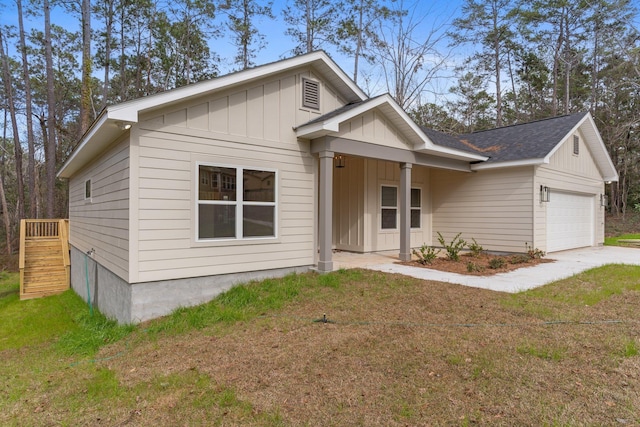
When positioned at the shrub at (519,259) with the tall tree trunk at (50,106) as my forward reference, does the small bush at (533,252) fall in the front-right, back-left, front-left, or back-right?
back-right

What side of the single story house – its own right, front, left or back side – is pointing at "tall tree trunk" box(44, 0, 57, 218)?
back

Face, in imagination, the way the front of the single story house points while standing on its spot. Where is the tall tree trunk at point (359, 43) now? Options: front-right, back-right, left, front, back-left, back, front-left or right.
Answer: back-left

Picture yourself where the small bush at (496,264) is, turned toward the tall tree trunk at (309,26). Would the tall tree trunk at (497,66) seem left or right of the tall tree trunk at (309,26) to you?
right

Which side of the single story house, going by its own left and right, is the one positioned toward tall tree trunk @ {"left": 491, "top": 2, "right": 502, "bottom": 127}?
left

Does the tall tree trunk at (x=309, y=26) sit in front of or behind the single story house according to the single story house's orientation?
behind

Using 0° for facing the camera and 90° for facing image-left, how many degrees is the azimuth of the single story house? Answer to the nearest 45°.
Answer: approximately 315°

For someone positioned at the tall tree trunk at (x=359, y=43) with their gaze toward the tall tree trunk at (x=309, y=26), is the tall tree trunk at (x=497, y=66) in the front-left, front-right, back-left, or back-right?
back-right

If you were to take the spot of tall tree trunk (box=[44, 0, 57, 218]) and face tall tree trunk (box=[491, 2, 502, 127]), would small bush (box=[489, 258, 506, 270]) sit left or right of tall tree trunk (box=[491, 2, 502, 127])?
right
